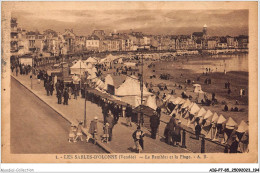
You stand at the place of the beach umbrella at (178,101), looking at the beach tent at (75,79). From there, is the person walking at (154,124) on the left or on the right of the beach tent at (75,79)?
left
